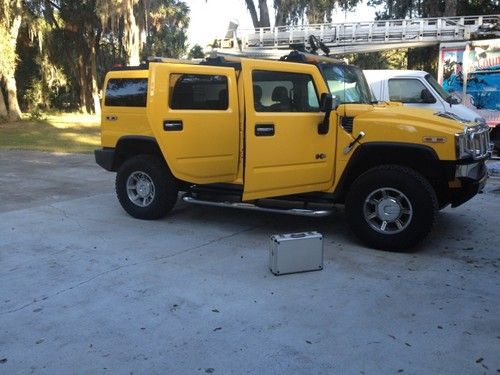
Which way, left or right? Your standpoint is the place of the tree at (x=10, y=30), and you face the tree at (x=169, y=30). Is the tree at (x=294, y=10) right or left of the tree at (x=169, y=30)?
right

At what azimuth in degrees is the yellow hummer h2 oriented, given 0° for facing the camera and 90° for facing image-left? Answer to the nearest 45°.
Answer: approximately 315°

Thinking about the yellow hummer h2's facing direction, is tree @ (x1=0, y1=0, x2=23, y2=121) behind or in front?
behind

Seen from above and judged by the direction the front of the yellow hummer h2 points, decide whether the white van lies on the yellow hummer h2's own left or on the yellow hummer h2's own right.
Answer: on the yellow hummer h2's own left

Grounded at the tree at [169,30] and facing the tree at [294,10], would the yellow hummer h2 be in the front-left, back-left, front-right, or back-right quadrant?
front-right

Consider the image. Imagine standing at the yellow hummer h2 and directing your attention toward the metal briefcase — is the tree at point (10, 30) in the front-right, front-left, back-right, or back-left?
back-right

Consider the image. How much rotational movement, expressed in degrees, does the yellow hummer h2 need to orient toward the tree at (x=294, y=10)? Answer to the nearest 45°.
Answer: approximately 135° to its left

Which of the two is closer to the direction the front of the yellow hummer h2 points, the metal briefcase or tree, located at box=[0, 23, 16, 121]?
the metal briefcase

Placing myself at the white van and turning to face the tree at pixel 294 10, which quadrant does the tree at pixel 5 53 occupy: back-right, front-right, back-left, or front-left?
front-left

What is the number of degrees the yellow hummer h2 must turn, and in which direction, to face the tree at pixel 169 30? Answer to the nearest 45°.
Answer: approximately 135° to its left

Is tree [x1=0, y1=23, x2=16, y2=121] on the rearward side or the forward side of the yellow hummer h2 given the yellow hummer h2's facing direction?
on the rearward side

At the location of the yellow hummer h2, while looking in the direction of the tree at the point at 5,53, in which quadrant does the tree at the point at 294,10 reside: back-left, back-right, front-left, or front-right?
front-right
